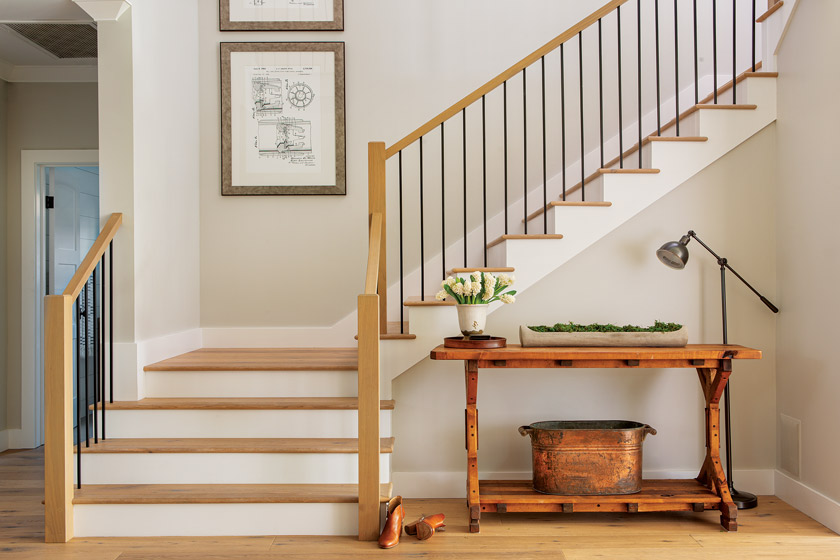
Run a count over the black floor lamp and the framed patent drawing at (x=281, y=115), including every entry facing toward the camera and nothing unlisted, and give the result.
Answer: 1

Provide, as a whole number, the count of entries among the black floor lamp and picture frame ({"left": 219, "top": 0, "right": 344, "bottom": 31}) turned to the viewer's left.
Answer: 1

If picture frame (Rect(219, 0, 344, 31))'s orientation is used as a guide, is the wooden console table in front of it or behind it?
in front

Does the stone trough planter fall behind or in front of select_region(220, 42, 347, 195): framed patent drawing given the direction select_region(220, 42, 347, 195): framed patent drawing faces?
in front

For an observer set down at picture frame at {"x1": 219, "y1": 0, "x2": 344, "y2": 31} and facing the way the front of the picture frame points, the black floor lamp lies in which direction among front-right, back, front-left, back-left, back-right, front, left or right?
front-left

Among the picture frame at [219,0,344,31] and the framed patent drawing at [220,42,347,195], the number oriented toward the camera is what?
2

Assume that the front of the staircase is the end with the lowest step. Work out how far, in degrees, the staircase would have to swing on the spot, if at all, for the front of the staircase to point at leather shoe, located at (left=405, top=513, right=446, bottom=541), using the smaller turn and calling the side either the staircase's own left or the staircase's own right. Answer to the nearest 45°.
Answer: approximately 45° to the staircase's own left

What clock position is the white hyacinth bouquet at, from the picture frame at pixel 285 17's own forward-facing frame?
The white hyacinth bouquet is roughly at 11 o'clock from the picture frame.

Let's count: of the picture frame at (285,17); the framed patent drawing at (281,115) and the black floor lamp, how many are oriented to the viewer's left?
1

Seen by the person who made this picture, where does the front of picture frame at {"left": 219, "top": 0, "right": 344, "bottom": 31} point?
facing the viewer

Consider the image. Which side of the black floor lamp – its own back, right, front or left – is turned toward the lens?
left

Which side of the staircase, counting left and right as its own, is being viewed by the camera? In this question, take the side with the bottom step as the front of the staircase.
front

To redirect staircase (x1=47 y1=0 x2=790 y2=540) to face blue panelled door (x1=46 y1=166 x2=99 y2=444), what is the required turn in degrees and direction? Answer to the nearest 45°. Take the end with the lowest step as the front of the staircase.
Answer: approximately 135° to its right
